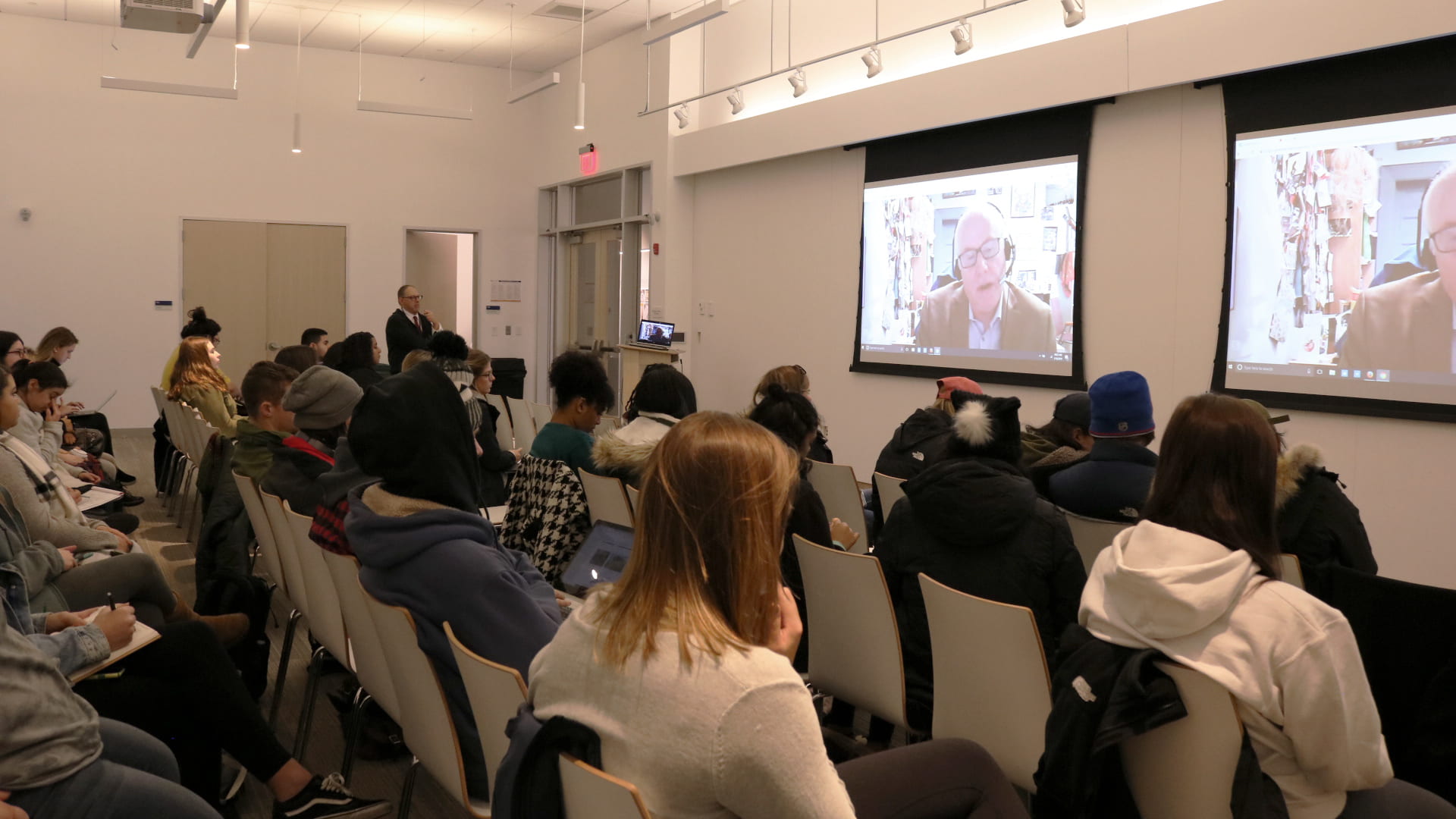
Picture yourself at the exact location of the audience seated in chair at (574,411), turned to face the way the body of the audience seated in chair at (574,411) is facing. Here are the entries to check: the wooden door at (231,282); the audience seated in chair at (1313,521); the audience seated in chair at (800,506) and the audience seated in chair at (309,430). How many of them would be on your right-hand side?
2

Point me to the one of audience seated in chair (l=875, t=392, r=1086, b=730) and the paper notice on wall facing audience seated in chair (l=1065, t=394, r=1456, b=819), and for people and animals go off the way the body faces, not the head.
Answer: the paper notice on wall

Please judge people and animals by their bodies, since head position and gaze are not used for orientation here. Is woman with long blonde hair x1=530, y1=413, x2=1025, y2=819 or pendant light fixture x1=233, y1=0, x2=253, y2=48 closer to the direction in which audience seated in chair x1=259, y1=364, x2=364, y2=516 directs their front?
the pendant light fixture

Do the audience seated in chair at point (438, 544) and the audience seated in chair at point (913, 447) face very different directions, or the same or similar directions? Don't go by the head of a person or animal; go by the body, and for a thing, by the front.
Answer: same or similar directions

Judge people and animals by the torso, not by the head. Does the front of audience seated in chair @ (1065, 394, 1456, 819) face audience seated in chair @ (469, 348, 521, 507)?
no

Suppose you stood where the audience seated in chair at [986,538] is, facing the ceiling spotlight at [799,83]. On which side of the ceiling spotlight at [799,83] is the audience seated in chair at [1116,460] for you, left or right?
right

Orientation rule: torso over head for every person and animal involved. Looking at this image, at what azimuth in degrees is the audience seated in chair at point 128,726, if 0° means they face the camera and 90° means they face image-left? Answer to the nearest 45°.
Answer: approximately 270°

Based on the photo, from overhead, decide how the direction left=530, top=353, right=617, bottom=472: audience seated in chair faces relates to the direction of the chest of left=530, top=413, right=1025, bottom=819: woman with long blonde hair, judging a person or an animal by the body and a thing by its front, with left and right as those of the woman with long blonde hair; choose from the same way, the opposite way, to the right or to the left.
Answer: the same way

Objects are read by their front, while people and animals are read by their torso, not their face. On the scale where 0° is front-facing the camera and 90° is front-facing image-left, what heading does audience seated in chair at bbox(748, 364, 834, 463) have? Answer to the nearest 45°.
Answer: approximately 225°

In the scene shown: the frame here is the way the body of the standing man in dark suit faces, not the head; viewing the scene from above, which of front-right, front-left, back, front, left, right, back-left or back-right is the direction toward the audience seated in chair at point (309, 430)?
front-right

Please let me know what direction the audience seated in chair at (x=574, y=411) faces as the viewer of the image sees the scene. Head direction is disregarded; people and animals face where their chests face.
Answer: facing away from the viewer and to the right of the viewer

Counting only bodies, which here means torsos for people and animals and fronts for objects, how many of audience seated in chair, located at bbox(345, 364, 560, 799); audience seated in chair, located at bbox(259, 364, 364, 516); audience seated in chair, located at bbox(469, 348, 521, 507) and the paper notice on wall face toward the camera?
1

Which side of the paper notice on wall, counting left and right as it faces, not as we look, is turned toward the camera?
front

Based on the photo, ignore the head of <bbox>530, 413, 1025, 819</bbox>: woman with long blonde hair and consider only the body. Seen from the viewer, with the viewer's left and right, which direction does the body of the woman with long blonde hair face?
facing away from the viewer and to the right of the viewer

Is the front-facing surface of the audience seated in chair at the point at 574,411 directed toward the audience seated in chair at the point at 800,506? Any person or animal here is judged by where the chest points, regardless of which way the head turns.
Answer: no
